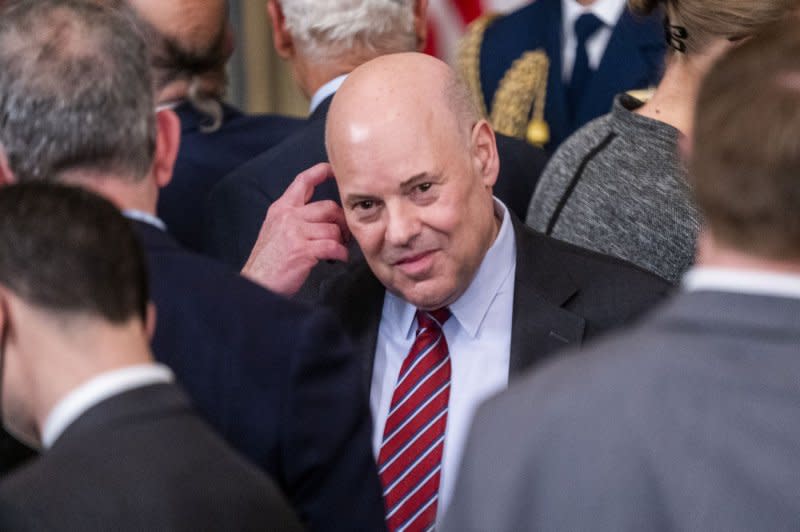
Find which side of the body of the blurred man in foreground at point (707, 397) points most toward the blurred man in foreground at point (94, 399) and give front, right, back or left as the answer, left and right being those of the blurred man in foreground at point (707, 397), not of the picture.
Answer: left

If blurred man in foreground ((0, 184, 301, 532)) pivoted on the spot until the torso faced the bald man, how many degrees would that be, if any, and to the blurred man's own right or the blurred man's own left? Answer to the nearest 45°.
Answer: approximately 90° to the blurred man's own right

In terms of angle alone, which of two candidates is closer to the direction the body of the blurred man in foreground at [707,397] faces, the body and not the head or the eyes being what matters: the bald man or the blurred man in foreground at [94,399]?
the bald man

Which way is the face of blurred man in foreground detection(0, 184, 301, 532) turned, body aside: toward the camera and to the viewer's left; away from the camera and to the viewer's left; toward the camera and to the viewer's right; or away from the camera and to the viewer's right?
away from the camera and to the viewer's left

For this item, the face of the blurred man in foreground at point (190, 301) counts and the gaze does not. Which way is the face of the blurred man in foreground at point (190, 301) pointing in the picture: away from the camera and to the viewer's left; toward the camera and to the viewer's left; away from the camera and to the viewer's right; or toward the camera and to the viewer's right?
away from the camera and to the viewer's right

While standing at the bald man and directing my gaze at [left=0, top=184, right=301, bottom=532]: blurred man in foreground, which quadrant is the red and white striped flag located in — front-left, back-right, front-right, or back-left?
back-right

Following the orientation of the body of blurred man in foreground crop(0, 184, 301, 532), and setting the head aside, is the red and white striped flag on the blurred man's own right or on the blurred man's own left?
on the blurred man's own right

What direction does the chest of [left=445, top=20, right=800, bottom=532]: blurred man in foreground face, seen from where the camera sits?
away from the camera

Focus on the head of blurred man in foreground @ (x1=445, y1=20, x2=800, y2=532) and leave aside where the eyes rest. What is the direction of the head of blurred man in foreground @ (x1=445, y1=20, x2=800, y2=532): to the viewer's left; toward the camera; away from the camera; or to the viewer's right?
away from the camera

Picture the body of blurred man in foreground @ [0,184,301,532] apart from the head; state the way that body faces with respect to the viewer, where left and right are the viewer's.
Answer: facing away from the viewer and to the left of the viewer

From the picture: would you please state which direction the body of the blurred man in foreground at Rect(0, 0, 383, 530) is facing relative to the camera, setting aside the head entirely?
away from the camera

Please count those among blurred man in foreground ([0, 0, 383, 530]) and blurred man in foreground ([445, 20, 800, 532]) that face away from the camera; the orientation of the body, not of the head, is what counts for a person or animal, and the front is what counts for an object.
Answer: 2
